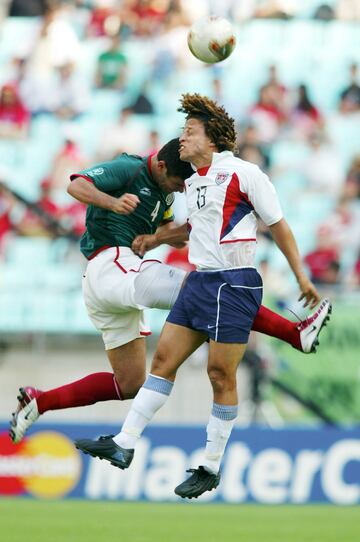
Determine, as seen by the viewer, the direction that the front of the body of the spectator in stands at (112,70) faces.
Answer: toward the camera

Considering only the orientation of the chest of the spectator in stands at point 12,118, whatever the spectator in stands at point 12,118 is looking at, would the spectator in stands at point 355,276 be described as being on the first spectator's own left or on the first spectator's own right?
on the first spectator's own left

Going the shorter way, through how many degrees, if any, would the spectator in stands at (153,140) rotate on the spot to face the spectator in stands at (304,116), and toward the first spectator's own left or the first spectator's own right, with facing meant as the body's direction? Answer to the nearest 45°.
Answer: approximately 90° to the first spectator's own left

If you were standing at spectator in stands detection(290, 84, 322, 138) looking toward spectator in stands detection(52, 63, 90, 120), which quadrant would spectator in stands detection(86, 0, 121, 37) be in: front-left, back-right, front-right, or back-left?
front-right

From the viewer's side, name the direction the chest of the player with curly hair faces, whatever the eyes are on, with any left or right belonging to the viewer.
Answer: facing the viewer and to the left of the viewer

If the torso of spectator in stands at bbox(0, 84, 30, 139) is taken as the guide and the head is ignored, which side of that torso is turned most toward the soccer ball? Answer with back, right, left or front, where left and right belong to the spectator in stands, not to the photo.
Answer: front

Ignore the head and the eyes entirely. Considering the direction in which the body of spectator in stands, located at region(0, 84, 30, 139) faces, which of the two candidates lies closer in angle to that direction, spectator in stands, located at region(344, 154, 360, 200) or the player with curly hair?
the player with curly hair

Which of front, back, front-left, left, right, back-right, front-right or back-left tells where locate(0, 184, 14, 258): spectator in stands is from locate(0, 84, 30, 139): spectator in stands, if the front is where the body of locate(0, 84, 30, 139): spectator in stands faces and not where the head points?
front

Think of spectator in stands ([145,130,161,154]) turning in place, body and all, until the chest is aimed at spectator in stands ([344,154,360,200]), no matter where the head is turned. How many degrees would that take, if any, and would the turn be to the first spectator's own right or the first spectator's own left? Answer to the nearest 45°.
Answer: approximately 90° to the first spectator's own left

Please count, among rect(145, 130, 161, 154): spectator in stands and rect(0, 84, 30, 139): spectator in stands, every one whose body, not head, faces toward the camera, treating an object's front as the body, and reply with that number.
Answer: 2

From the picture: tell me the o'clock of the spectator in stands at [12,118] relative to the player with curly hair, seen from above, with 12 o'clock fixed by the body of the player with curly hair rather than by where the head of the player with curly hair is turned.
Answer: The spectator in stands is roughly at 4 o'clock from the player with curly hair.

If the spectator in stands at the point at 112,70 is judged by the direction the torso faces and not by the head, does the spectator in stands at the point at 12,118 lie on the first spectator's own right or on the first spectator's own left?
on the first spectator's own right

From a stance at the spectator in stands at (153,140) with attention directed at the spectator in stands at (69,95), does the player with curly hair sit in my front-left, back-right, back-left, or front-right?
back-left

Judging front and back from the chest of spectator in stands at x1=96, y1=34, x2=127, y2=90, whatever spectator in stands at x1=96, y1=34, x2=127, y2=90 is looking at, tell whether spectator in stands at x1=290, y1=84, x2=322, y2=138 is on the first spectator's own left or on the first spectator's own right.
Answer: on the first spectator's own left

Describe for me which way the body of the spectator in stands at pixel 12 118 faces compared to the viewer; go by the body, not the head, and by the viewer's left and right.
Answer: facing the viewer
